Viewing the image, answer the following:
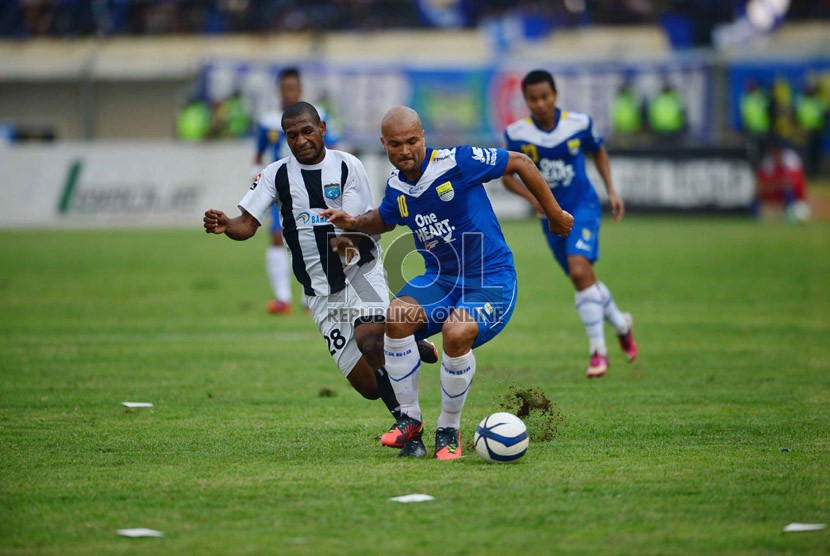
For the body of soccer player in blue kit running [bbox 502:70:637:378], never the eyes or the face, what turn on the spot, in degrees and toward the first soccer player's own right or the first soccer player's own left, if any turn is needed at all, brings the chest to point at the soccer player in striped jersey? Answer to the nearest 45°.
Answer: approximately 45° to the first soccer player's own right

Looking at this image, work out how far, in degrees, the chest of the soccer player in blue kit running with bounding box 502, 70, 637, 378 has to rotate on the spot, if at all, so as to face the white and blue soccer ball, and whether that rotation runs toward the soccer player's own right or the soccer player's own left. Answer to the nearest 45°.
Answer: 0° — they already face it

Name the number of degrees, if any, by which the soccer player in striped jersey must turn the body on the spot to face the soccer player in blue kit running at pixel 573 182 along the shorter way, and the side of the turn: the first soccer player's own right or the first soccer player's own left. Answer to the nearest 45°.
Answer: approximately 135° to the first soccer player's own left

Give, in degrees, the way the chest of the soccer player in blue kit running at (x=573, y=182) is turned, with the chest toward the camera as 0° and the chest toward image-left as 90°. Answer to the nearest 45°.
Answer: approximately 0°

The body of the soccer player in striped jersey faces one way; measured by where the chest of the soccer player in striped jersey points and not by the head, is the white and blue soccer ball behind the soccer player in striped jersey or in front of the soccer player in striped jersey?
in front

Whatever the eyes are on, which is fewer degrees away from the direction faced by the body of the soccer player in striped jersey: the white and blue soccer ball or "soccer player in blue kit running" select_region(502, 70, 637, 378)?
the white and blue soccer ball

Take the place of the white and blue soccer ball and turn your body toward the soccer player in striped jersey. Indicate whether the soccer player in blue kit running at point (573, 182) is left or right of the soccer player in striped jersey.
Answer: right

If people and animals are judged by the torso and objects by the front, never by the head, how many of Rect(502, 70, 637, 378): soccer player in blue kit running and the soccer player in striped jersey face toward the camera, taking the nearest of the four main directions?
2
